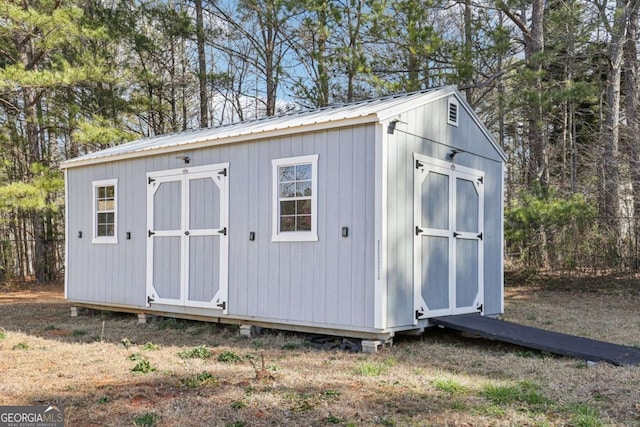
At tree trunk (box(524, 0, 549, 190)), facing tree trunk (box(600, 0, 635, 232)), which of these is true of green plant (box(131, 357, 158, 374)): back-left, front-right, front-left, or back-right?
back-right

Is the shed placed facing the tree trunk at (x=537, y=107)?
no

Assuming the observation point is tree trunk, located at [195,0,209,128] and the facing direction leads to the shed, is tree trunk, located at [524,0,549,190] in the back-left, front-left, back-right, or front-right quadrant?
front-left
